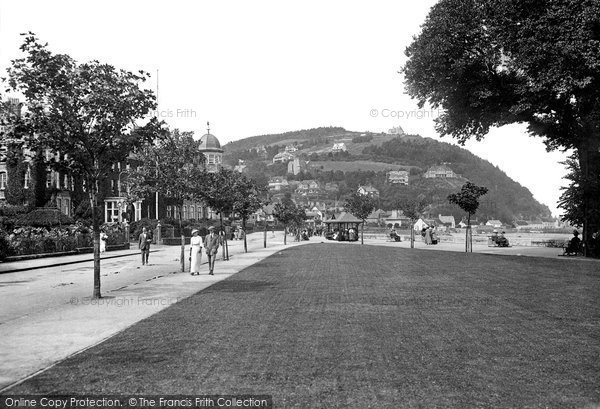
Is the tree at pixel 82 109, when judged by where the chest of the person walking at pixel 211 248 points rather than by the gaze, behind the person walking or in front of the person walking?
in front

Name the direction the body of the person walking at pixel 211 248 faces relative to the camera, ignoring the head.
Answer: toward the camera

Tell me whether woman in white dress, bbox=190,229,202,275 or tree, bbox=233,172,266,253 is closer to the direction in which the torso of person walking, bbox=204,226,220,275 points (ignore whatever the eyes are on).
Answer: the woman in white dress

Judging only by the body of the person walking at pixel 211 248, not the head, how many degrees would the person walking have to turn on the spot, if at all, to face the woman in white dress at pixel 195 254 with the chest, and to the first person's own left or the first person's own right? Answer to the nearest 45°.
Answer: approximately 45° to the first person's own right

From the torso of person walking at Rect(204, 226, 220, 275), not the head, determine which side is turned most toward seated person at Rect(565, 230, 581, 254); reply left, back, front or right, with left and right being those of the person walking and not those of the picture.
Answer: left

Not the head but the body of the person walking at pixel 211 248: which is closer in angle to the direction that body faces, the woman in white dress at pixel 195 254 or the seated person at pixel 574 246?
the woman in white dress

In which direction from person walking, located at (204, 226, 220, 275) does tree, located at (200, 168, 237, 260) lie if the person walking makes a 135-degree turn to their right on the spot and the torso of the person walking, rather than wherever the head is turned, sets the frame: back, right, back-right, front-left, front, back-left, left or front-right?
front-right

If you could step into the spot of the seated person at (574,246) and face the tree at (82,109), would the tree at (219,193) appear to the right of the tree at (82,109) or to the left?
right

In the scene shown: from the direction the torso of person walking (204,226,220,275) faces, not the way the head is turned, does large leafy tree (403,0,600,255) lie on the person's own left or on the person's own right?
on the person's own left

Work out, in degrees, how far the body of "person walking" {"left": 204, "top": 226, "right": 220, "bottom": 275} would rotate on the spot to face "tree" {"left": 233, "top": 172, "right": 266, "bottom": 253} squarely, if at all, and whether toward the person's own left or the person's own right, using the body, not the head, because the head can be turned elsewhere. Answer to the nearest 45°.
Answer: approximately 180°
